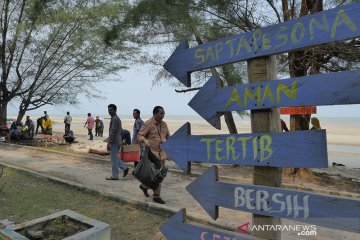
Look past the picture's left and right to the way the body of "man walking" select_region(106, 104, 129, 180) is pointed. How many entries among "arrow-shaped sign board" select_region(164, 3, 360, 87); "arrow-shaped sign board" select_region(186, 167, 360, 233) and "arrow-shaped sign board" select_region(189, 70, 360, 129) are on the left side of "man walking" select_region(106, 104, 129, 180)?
3

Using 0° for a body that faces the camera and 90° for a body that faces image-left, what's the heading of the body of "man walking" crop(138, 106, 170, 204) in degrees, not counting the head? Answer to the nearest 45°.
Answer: approximately 315°

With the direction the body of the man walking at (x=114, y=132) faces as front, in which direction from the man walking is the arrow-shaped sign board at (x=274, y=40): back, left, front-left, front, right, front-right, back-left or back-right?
left

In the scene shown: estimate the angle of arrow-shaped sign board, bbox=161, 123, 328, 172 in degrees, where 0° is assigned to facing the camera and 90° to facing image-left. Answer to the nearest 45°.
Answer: approximately 0°

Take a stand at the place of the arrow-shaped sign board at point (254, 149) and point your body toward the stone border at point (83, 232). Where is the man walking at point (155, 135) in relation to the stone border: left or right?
right

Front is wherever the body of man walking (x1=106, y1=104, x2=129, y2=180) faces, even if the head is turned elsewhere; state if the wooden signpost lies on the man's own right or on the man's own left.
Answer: on the man's own left
